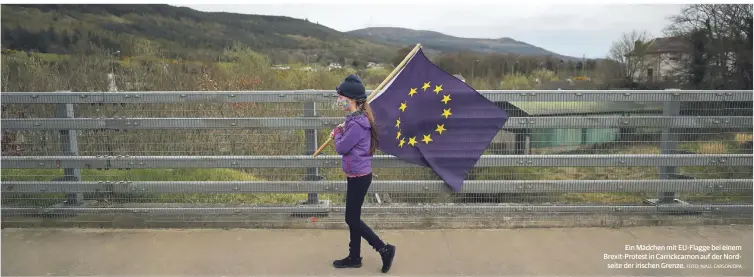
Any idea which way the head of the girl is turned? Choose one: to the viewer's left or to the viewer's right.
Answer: to the viewer's left

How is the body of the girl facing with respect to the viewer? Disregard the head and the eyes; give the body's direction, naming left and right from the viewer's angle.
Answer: facing to the left of the viewer

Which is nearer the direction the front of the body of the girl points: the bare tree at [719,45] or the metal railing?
the metal railing

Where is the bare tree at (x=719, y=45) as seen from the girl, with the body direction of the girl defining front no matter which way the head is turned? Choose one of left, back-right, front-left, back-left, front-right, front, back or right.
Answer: back-right
